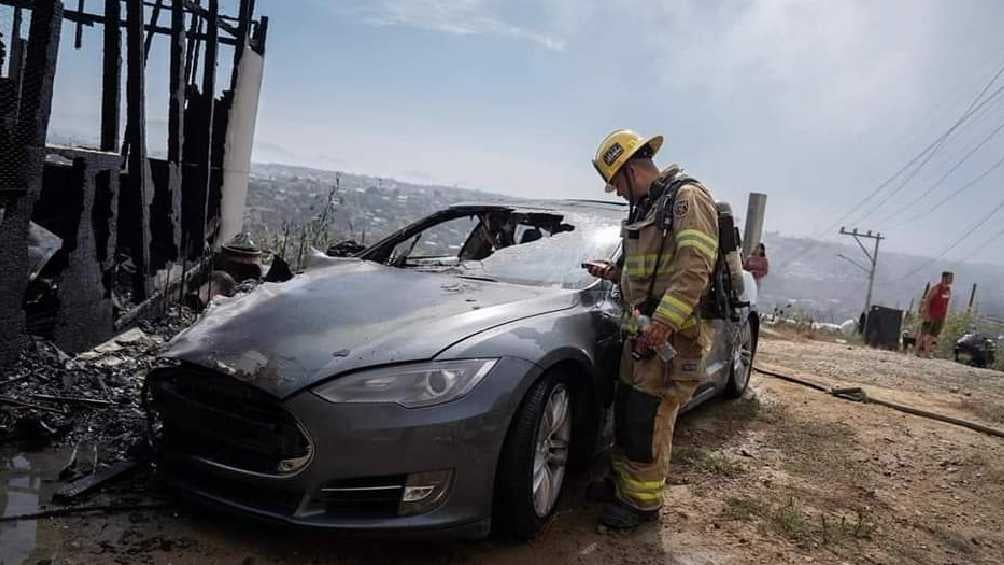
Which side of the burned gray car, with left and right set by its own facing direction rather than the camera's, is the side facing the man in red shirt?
back

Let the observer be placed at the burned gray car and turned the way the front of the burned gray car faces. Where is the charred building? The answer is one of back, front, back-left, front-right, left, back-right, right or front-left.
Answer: right

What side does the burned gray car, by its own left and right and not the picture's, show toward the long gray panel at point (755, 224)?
back

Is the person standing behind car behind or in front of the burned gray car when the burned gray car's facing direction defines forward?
behind
